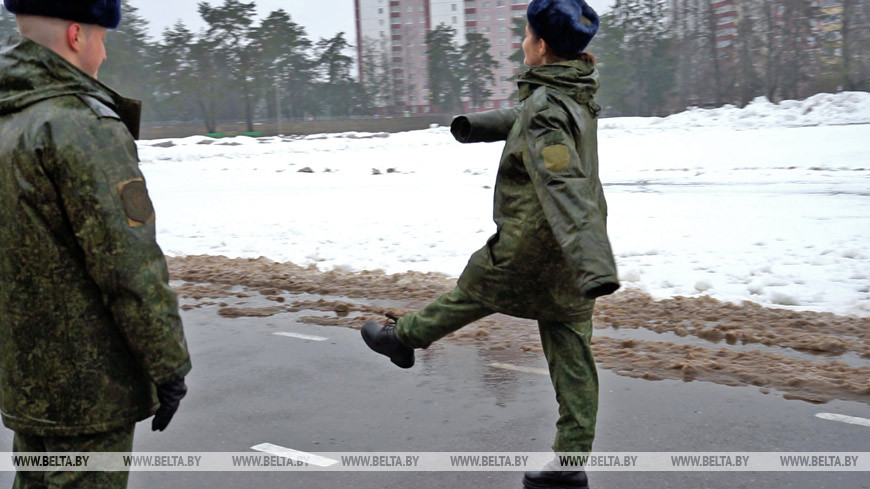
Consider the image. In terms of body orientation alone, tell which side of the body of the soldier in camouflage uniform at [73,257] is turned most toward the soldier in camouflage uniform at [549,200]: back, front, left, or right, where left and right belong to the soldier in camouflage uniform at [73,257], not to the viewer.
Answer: front

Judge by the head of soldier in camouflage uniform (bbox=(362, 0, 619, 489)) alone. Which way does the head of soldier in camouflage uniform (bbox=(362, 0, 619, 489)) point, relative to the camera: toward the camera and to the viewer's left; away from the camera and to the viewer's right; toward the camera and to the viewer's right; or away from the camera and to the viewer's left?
away from the camera and to the viewer's left

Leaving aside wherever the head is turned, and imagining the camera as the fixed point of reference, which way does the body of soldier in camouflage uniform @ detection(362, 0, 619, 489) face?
to the viewer's left

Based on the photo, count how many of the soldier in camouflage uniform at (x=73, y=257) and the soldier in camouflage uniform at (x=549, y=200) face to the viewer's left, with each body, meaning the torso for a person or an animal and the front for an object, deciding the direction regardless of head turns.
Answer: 1

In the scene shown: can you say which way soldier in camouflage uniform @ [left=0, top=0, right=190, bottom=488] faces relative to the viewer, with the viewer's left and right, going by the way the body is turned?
facing away from the viewer and to the right of the viewer

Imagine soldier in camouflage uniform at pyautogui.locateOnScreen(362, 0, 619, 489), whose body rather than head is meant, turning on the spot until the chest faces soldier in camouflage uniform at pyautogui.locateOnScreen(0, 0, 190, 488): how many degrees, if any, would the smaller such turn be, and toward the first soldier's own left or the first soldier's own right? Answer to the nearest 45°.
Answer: approximately 45° to the first soldier's own left
